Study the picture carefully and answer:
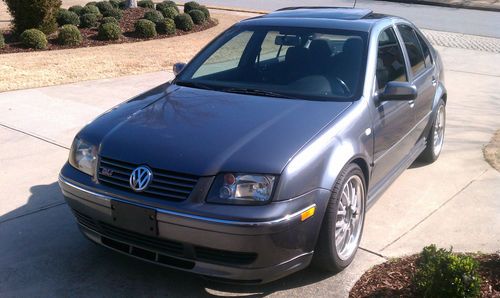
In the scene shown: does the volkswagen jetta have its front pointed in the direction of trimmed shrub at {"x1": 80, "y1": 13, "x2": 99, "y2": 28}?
no

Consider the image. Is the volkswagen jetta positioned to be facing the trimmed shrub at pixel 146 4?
no

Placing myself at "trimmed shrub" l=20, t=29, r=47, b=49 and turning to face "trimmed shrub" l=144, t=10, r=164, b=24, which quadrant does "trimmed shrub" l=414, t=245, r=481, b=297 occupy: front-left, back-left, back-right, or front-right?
back-right

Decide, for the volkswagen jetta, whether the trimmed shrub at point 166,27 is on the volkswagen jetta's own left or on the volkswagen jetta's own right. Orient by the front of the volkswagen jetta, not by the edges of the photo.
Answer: on the volkswagen jetta's own right

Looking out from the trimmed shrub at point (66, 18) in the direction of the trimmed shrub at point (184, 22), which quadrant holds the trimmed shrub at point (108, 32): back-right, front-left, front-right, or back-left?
front-right

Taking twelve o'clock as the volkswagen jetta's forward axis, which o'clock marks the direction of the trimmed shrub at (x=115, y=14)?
The trimmed shrub is roughly at 4 o'clock from the volkswagen jetta.

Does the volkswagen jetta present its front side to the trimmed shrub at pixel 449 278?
no

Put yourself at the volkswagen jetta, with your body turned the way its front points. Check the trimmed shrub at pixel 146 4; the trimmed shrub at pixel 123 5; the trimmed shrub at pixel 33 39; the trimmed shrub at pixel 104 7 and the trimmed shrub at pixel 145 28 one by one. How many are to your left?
0

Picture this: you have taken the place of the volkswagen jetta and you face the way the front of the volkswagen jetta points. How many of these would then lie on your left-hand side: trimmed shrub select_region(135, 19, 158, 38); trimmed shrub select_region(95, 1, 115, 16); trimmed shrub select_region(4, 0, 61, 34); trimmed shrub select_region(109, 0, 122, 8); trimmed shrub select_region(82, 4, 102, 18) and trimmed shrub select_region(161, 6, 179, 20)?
0

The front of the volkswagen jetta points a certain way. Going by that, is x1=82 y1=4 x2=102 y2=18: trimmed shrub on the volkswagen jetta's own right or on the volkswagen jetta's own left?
on the volkswagen jetta's own right

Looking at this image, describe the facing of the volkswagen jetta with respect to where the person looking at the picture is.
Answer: facing the viewer and to the left of the viewer

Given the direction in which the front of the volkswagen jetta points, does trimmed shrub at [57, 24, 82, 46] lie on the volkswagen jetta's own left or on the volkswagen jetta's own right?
on the volkswagen jetta's own right

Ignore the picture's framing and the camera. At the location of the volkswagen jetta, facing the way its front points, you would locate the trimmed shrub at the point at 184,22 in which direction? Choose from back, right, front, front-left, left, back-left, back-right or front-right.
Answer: back-right

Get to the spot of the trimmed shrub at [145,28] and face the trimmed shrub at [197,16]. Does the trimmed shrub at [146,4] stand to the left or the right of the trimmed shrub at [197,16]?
left

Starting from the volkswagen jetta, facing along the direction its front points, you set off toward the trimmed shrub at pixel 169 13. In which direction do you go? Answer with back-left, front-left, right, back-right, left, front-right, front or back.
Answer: back-right

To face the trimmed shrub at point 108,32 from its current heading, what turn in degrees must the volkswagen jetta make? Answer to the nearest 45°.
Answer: approximately 135° to its right

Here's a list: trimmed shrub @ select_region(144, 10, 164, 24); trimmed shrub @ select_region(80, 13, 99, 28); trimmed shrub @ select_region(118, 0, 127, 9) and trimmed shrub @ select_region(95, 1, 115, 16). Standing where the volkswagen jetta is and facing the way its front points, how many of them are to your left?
0

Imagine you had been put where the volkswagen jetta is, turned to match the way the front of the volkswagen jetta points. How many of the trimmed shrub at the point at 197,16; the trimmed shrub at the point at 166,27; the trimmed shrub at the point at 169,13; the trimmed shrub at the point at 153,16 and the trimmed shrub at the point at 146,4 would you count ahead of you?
0

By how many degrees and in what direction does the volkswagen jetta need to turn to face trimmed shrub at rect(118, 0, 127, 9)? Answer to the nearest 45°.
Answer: approximately 135° to its right

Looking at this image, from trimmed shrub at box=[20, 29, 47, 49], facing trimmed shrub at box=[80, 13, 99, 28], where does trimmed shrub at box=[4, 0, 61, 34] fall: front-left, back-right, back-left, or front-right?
front-left

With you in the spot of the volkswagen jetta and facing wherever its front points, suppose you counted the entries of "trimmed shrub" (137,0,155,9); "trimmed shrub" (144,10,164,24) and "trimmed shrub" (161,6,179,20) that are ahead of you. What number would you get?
0
